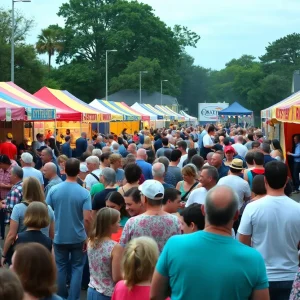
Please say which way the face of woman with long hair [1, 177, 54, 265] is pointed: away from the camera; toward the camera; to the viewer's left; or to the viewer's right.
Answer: away from the camera

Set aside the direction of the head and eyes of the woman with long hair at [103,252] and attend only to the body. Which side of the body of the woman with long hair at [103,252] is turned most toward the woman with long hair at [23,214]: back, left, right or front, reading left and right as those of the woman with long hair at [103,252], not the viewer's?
left

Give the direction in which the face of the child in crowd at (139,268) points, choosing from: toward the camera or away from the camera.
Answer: away from the camera

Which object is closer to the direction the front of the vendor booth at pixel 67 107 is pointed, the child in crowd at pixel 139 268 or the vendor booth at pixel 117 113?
the child in crowd

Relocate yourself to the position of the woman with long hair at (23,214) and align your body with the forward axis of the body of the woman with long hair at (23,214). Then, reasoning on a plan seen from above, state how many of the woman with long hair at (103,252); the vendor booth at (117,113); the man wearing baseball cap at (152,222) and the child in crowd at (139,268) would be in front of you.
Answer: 1

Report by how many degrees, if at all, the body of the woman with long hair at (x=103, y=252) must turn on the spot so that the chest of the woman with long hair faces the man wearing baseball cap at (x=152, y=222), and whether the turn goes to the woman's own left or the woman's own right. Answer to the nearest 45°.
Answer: approximately 45° to the woman's own right

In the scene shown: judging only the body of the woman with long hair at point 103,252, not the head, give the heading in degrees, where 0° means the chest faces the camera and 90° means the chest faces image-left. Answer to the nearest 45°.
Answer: approximately 225°

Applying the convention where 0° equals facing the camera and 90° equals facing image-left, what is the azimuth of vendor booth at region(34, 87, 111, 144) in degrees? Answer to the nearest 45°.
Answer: approximately 315°

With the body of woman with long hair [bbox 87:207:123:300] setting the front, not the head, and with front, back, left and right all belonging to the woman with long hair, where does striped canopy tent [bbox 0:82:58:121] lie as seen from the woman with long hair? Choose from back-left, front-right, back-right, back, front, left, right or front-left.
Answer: front-left

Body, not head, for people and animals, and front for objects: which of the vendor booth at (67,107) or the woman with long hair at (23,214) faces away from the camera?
the woman with long hair

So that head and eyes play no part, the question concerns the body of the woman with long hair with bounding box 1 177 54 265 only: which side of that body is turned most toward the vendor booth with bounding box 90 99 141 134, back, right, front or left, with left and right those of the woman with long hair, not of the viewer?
front

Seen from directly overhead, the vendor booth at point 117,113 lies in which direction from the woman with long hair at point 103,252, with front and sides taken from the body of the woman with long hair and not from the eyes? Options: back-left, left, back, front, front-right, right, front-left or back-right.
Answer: front-left

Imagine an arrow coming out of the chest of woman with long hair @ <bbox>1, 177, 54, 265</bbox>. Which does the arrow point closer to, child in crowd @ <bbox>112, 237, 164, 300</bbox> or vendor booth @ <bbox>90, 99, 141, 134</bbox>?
the vendor booth

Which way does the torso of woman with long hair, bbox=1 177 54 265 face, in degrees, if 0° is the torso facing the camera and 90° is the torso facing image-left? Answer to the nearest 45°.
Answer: approximately 180°

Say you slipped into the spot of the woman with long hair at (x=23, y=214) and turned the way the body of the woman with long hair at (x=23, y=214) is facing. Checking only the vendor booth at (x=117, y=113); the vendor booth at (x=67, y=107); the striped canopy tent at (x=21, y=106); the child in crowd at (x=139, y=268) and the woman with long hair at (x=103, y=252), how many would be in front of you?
3

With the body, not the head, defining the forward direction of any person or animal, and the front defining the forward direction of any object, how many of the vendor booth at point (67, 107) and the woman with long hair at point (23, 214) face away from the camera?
1

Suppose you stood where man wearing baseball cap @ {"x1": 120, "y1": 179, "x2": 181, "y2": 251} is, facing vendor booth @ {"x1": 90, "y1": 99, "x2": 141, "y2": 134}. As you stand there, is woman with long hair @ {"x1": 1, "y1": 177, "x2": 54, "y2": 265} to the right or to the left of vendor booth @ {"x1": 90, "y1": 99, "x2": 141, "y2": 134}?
left
